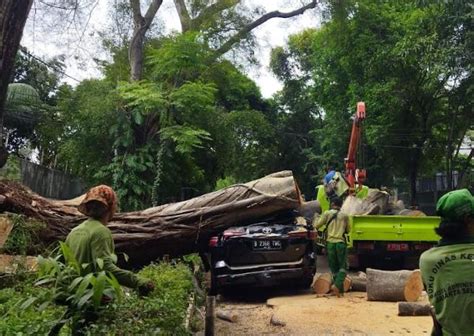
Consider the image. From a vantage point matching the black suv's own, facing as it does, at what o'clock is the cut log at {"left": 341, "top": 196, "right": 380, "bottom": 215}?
The cut log is roughly at 1 o'clock from the black suv.

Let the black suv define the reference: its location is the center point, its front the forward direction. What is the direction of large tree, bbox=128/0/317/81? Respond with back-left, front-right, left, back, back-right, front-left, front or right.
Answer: front

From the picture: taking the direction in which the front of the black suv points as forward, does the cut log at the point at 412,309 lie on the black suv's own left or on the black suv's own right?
on the black suv's own right

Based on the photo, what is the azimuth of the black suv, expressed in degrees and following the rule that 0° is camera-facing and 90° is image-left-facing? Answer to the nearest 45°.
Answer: approximately 180°

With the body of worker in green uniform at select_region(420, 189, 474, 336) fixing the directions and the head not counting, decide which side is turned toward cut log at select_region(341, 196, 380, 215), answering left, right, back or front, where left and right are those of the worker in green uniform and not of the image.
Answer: front

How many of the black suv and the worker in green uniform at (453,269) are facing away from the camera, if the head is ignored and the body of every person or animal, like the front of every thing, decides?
2

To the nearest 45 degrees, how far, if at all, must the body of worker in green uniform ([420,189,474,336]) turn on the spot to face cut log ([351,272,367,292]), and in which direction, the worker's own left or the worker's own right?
0° — they already face it

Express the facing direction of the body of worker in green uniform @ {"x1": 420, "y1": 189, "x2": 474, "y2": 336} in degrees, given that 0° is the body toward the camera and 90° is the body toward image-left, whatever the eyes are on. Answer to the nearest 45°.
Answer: approximately 180°

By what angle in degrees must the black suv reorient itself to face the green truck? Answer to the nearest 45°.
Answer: approximately 45° to its right

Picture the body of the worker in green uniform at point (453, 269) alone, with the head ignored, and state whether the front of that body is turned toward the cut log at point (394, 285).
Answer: yes

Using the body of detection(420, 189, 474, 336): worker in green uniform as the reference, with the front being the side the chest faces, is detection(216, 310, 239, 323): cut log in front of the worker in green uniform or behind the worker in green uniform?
in front

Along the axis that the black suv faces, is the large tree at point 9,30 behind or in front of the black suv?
behind
